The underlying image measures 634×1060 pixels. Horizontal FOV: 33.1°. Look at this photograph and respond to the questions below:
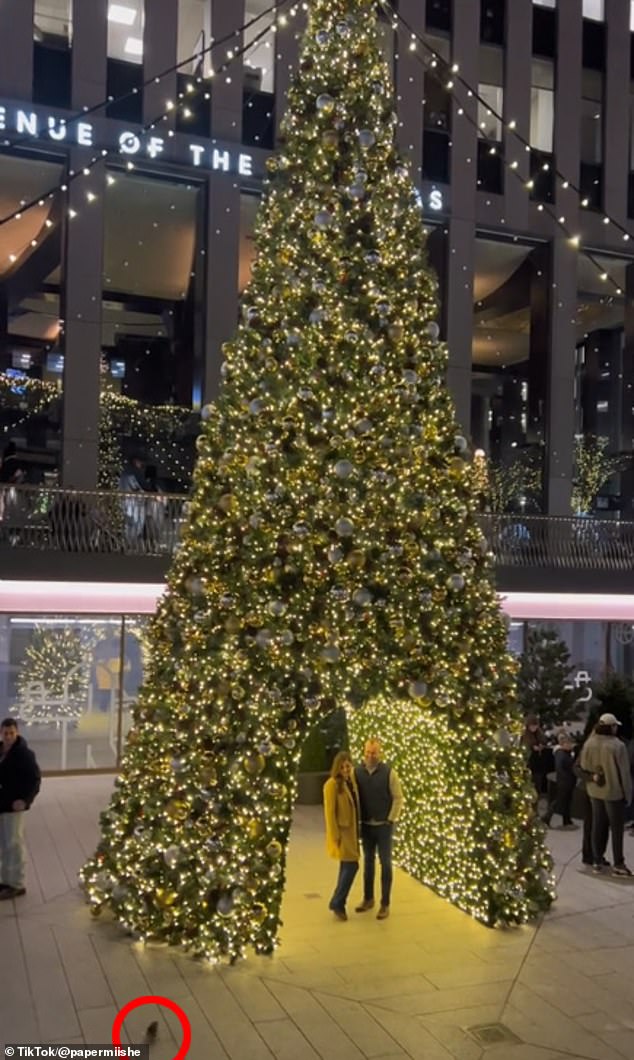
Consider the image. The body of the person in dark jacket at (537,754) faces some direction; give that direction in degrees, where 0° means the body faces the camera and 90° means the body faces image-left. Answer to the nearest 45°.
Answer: approximately 0°

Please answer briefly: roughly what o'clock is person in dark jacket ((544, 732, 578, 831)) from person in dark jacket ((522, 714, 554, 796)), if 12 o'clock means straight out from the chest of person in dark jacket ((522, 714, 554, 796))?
person in dark jacket ((544, 732, 578, 831)) is roughly at 11 o'clock from person in dark jacket ((522, 714, 554, 796)).

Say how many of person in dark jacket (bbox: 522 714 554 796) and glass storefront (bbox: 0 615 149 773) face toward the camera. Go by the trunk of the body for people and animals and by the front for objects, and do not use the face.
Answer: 2

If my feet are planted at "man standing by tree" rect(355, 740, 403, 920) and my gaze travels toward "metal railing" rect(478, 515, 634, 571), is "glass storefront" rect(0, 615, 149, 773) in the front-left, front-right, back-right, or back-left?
front-left

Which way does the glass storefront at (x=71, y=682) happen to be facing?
toward the camera

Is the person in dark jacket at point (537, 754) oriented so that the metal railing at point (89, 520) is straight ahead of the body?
no

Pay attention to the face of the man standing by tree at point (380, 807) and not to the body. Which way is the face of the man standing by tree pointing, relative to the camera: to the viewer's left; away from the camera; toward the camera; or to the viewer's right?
toward the camera

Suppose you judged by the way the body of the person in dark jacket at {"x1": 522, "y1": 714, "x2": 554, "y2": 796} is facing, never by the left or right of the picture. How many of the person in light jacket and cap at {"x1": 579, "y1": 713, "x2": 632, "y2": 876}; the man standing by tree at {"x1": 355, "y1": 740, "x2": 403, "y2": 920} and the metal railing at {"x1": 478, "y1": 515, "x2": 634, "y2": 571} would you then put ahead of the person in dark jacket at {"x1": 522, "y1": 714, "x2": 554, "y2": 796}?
2

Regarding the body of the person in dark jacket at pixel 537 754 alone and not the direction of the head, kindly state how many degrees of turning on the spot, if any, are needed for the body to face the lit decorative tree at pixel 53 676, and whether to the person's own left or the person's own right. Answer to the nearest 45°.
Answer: approximately 90° to the person's own right

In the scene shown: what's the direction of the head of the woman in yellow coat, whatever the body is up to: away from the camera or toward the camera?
toward the camera

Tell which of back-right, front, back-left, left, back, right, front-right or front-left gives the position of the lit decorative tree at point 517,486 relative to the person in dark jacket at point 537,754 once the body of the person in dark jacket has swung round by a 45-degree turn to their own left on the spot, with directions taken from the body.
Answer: back-left

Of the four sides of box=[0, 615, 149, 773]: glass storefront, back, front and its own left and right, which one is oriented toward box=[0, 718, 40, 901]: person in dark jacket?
front

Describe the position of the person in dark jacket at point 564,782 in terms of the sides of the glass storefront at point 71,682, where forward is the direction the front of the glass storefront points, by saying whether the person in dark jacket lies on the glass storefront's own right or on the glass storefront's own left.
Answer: on the glass storefront's own left

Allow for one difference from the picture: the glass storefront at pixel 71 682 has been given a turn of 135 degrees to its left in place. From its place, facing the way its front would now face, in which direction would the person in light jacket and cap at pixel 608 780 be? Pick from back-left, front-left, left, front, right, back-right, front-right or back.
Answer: right

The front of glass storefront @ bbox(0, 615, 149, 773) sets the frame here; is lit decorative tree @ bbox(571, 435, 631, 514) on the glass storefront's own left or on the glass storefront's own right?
on the glass storefront's own left
